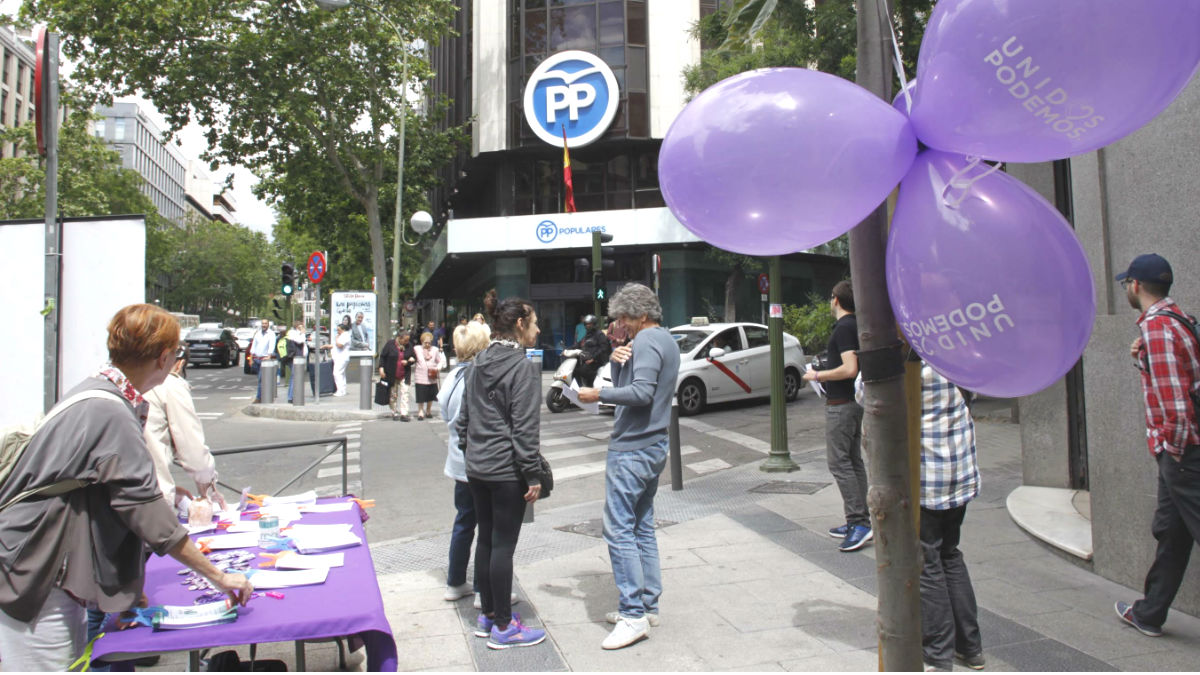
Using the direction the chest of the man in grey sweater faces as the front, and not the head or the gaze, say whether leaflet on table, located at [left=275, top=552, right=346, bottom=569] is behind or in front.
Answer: in front

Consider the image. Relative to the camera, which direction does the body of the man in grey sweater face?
to the viewer's left

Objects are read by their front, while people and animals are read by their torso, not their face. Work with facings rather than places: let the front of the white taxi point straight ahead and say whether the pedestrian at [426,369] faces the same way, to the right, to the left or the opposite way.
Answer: to the left

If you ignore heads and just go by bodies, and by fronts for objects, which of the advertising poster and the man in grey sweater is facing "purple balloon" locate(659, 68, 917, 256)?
the advertising poster

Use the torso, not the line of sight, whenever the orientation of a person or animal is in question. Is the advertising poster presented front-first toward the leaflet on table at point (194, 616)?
yes

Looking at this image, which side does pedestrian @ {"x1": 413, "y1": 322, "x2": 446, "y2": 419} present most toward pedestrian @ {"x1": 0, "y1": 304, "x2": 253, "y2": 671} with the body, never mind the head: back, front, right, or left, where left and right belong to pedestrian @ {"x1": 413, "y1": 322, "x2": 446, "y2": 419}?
front

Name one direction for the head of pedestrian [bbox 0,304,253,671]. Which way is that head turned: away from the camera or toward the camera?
away from the camera

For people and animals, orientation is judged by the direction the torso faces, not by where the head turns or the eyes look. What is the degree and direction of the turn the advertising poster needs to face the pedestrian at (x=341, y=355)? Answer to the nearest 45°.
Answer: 0° — it already faces them

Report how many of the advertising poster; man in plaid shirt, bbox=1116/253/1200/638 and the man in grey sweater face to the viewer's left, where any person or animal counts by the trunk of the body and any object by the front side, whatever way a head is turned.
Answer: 2

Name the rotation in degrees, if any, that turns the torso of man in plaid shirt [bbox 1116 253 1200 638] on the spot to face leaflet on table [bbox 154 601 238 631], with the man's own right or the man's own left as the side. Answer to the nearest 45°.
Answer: approximately 45° to the man's own left

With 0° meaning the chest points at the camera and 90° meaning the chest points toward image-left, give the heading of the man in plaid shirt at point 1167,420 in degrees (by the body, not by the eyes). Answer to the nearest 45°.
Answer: approximately 90°

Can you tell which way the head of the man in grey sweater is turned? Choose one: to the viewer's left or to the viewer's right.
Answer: to the viewer's left

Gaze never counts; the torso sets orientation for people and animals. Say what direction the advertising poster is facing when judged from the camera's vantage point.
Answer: facing the viewer

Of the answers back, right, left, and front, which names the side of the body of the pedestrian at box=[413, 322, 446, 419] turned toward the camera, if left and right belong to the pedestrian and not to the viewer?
front

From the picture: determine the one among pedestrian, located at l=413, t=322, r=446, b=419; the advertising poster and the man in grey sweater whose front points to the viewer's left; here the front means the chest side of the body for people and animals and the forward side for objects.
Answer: the man in grey sweater

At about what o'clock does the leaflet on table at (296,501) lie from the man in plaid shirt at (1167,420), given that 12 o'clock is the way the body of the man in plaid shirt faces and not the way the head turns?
The leaflet on table is roughly at 11 o'clock from the man in plaid shirt.
